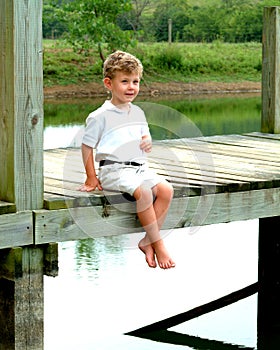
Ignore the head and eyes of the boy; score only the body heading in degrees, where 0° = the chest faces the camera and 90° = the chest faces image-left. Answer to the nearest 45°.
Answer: approximately 315°

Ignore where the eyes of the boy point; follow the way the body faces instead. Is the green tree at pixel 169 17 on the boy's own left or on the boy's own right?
on the boy's own left

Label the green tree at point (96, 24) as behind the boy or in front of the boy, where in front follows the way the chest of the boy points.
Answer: behind
